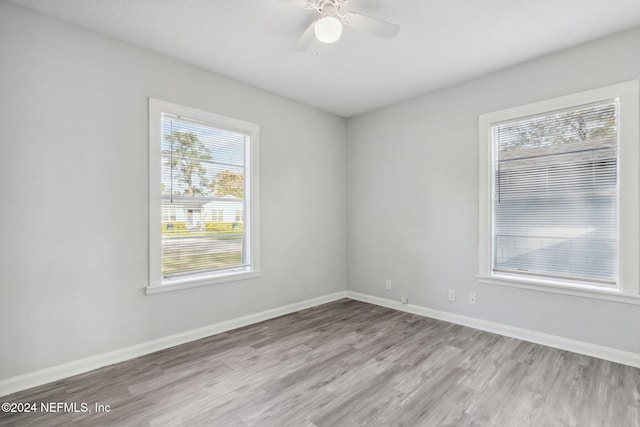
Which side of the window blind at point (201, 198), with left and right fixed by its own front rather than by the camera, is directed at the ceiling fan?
front

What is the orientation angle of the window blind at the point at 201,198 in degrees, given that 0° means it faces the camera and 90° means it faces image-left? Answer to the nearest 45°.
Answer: approximately 315°
